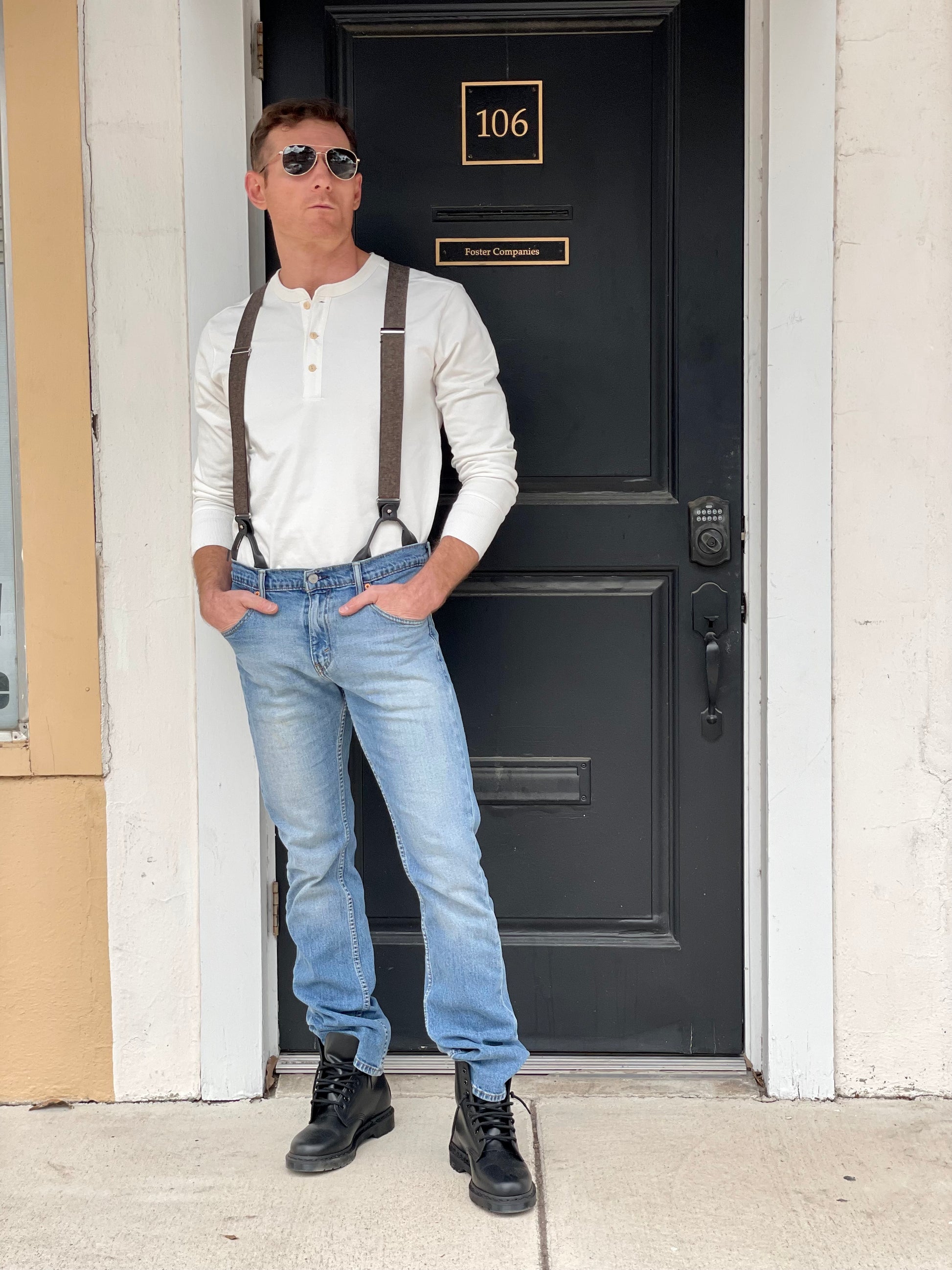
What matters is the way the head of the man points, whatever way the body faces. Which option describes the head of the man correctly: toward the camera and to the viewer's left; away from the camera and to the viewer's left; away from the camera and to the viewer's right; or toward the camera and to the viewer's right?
toward the camera and to the viewer's right

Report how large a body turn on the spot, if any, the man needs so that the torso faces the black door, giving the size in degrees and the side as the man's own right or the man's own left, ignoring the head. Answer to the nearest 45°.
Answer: approximately 135° to the man's own left

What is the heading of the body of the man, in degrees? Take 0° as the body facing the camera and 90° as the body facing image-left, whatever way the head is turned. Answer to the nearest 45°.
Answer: approximately 0°
